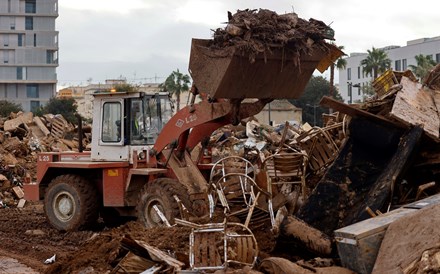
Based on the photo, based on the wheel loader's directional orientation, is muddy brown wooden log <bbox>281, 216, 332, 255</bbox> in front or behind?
in front

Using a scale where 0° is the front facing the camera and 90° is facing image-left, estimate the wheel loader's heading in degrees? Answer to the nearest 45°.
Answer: approximately 315°

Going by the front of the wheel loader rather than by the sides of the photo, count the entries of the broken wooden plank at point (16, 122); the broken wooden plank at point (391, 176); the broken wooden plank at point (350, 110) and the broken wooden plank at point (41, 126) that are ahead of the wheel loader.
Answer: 2

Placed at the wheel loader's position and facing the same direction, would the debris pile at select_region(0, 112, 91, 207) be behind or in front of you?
behind

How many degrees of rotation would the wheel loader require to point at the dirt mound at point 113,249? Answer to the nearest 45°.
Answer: approximately 45° to its right

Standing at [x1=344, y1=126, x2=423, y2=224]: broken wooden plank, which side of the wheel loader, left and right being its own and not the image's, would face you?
front

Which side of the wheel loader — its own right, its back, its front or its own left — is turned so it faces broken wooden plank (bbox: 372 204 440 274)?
front
